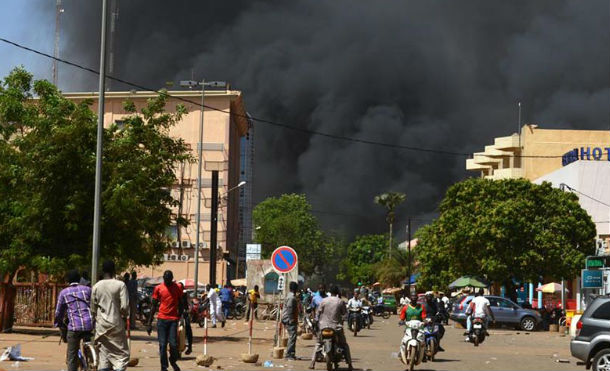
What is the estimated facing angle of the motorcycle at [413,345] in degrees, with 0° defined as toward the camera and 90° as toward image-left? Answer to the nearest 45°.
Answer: approximately 0°

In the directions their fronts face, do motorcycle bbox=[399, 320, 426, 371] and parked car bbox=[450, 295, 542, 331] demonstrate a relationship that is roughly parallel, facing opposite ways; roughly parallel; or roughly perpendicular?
roughly perpendicular

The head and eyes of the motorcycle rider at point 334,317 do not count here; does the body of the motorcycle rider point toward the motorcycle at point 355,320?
yes

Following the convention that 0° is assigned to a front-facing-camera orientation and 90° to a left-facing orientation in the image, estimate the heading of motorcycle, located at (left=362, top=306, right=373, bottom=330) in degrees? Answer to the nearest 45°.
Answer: approximately 0°

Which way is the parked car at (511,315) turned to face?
to the viewer's right

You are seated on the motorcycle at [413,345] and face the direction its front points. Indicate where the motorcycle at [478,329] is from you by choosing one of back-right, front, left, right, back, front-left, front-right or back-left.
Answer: back

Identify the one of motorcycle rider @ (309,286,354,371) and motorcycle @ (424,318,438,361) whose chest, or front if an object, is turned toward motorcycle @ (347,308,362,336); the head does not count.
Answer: the motorcycle rider

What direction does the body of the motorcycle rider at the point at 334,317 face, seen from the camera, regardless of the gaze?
away from the camera
